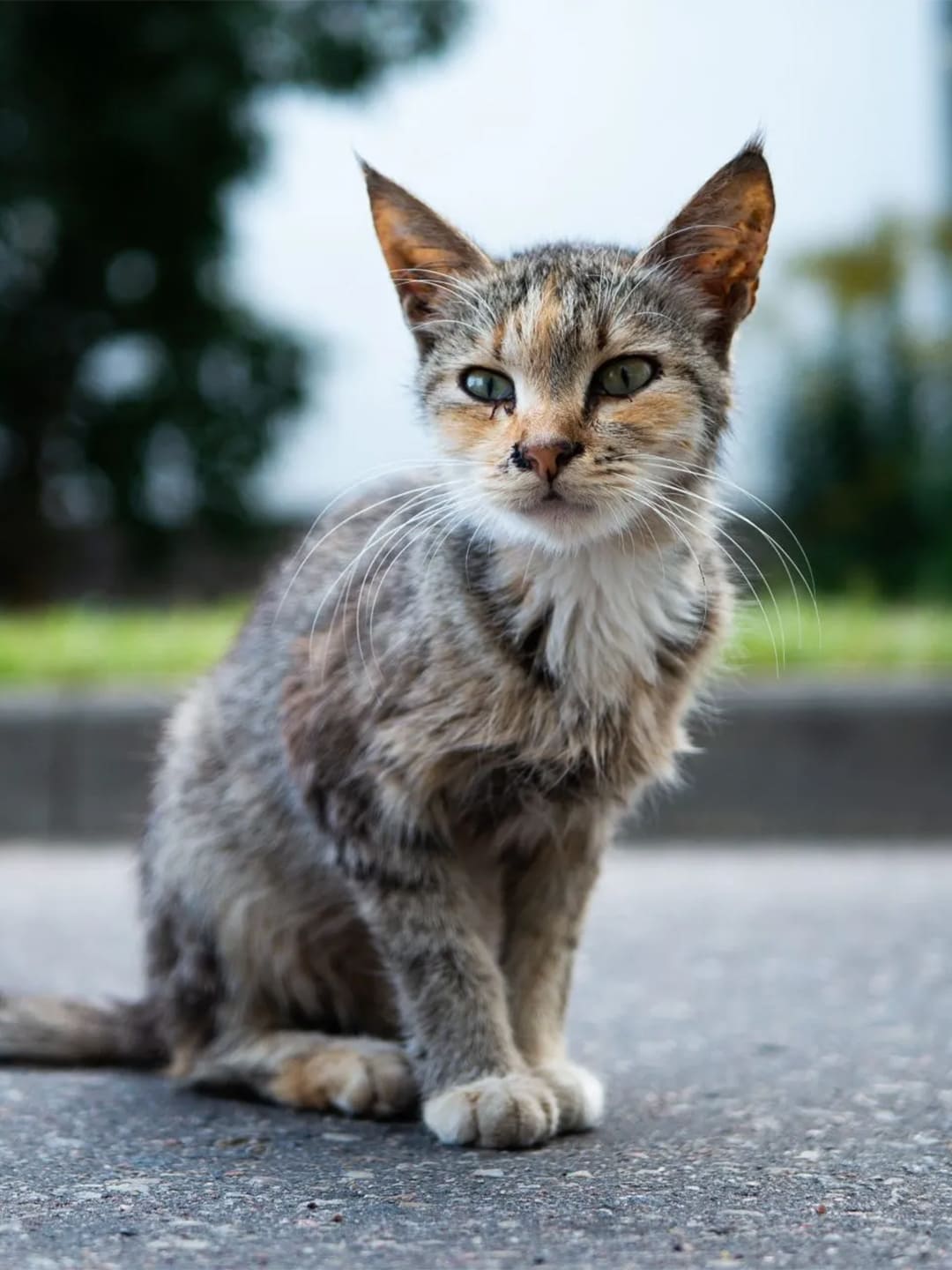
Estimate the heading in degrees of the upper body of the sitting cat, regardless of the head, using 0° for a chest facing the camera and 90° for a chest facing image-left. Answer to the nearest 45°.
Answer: approximately 315°

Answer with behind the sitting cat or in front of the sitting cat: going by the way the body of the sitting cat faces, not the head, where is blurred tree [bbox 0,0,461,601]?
behind

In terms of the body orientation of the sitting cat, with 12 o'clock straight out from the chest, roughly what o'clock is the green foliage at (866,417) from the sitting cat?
The green foliage is roughly at 8 o'clock from the sitting cat.
